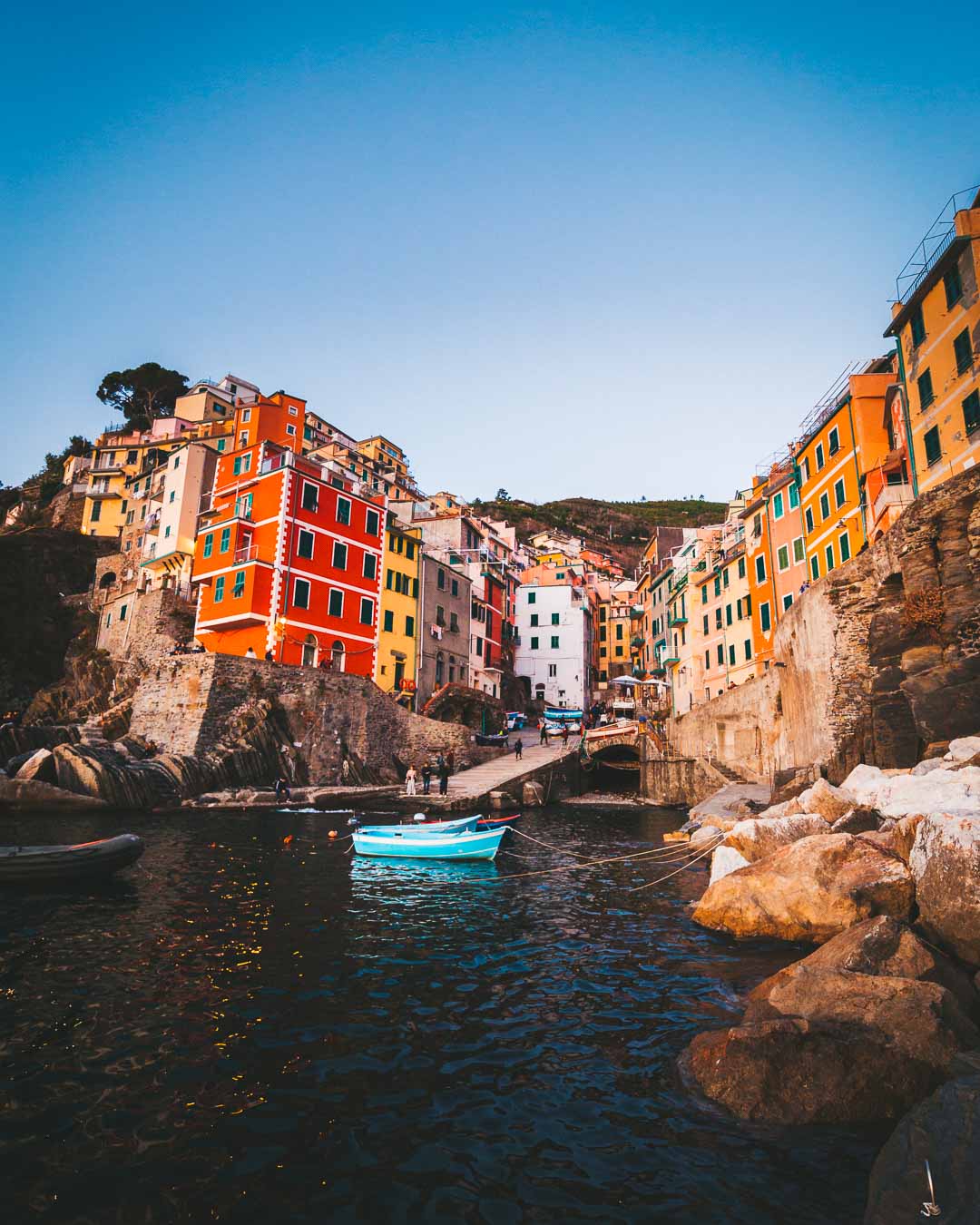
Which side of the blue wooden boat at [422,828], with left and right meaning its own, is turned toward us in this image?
right

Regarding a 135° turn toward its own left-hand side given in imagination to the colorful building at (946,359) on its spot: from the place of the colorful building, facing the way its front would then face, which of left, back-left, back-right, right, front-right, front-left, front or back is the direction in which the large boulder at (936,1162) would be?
right

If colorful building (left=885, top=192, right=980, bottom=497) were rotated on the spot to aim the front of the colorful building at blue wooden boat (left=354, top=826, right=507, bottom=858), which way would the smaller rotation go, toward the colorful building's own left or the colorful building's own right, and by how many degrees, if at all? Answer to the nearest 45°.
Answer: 0° — it already faces it

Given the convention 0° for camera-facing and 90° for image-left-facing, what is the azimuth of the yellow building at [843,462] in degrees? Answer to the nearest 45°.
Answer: approximately 45°

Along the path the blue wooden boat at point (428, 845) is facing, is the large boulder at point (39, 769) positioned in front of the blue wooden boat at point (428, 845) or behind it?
behind

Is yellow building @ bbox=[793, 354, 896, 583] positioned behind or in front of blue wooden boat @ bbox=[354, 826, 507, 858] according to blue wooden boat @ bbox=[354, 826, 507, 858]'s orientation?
in front

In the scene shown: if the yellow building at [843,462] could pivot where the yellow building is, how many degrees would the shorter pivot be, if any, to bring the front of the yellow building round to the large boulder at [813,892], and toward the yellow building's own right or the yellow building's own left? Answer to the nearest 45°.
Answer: approximately 45° to the yellow building's own left

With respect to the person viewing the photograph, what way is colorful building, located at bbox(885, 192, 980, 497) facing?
facing the viewer and to the left of the viewer

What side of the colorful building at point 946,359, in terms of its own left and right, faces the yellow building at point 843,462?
right

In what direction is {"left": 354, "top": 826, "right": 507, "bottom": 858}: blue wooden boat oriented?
to the viewer's right

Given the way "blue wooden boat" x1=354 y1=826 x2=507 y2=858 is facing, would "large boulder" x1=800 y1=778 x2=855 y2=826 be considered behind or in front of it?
in front
